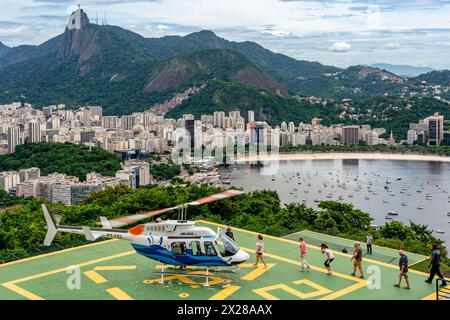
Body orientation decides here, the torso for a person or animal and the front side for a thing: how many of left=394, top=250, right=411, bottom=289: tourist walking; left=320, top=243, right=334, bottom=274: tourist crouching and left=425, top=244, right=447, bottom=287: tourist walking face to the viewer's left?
3

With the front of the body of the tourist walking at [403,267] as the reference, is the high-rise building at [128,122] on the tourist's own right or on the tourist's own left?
on the tourist's own right

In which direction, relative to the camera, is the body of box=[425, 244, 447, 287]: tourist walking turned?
to the viewer's left

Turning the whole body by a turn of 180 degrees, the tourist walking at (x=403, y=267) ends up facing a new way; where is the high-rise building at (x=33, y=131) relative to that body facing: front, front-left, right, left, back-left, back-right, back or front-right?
back-left

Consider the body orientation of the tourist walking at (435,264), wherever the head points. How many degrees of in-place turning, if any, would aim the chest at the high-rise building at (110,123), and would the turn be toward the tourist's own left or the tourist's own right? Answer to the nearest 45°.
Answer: approximately 45° to the tourist's own right

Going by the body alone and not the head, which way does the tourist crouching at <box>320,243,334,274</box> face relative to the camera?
to the viewer's left

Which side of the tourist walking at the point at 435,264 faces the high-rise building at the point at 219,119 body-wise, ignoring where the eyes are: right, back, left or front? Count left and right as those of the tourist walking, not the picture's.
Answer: right

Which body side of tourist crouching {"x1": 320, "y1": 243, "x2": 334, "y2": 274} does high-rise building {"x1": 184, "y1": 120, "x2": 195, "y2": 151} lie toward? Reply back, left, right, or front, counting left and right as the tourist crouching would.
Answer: right
